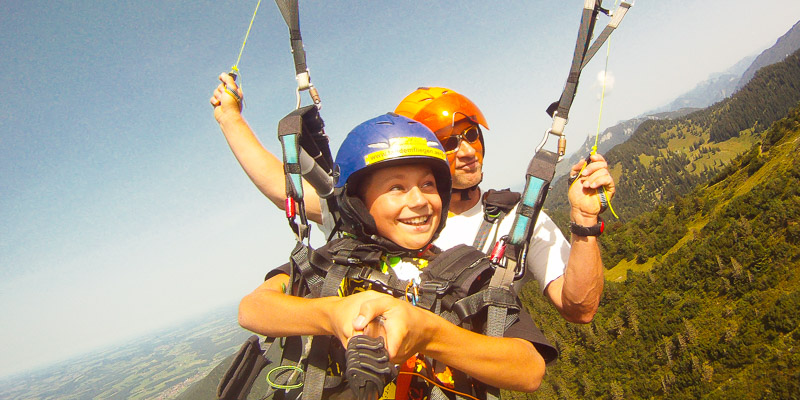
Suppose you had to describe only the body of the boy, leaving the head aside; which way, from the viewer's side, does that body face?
toward the camera

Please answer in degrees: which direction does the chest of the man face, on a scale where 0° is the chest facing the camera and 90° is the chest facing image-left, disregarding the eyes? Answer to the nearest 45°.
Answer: approximately 0°

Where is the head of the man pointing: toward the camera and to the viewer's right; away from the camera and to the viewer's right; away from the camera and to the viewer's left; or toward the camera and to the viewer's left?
toward the camera and to the viewer's right

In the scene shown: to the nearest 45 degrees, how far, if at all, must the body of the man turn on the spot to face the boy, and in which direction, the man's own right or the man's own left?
approximately 45° to the man's own right

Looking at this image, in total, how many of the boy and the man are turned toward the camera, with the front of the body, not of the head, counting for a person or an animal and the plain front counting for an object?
2

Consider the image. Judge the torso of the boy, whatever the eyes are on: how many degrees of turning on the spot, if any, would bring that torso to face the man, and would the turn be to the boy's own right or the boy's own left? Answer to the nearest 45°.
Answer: approximately 135° to the boy's own left
